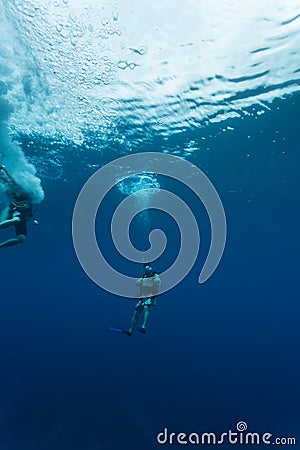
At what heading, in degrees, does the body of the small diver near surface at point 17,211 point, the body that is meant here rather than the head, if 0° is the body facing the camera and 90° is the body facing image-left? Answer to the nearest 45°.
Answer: approximately 90°
